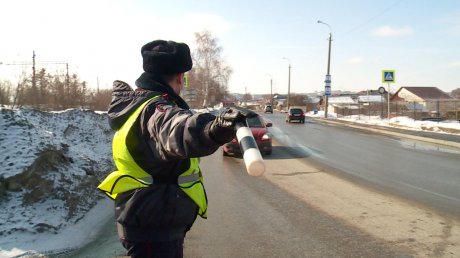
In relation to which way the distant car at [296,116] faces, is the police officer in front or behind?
behind

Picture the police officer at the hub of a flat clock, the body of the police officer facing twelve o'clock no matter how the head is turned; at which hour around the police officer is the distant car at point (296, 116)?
The distant car is roughly at 11 o'clock from the police officer.

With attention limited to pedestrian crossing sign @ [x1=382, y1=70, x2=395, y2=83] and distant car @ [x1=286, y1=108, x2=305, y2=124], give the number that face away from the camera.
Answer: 1

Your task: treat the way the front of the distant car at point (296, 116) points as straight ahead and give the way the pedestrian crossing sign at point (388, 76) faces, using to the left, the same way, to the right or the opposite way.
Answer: the opposite way

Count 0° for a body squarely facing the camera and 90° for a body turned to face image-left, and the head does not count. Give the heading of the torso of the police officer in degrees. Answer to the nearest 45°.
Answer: approximately 225°

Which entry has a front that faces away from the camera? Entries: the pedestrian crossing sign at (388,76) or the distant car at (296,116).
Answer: the distant car

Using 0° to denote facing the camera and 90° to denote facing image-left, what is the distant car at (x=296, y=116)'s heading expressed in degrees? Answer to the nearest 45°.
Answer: approximately 180°

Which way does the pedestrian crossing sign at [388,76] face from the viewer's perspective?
toward the camera

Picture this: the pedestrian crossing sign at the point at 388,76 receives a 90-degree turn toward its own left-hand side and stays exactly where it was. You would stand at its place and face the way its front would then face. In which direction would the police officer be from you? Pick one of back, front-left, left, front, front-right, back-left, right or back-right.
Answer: right

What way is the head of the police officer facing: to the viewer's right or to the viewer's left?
to the viewer's right

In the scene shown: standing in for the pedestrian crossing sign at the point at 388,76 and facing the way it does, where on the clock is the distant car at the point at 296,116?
The distant car is roughly at 4 o'clock from the pedestrian crossing sign.
